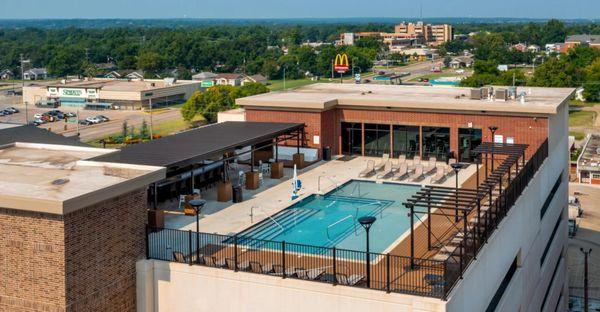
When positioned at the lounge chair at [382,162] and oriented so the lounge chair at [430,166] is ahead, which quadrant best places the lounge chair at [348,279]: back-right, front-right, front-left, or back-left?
front-right

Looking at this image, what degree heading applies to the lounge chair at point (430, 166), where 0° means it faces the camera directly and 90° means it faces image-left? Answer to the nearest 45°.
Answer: approximately 45°

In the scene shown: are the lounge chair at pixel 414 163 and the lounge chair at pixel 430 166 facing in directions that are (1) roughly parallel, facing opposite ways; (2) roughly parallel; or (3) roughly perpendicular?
roughly parallel

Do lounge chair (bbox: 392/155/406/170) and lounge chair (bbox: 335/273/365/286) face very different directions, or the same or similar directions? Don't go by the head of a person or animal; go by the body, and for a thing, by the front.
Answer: very different directions

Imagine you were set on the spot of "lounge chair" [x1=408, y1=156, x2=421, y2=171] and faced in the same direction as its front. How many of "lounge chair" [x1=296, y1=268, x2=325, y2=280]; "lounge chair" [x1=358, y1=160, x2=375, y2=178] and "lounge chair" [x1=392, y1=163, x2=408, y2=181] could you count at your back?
0

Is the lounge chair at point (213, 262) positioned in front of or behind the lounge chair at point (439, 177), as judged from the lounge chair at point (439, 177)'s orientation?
in front

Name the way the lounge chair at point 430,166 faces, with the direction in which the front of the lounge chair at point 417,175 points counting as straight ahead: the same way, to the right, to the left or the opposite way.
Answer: the same way

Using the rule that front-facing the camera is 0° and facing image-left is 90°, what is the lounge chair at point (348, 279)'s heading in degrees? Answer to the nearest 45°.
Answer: approximately 225°

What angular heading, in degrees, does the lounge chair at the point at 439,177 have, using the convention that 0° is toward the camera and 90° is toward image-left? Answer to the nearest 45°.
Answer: approximately 45°

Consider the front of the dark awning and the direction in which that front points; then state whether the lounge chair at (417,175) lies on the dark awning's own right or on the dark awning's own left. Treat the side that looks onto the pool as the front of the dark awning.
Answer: on the dark awning's own left

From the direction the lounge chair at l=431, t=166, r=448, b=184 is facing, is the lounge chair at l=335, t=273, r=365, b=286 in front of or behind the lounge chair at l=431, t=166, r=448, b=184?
in front

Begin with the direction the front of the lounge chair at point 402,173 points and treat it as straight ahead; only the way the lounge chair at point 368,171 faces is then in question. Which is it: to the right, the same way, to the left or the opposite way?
the same way

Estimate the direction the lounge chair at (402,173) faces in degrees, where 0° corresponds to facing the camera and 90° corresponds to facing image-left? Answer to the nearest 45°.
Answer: approximately 45°

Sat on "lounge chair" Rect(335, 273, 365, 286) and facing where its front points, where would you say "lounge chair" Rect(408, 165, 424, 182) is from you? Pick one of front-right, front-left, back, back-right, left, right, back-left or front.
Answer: front-left

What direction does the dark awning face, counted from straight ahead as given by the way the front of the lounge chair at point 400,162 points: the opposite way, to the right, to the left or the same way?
to the left

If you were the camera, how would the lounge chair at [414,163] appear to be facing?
facing the viewer and to the left of the viewer

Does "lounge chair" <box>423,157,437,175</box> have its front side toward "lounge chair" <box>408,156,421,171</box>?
no

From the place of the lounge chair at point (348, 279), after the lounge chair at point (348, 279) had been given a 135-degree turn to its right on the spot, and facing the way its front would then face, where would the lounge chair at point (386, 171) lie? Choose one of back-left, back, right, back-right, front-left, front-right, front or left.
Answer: back

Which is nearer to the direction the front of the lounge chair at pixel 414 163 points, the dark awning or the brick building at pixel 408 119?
the dark awning

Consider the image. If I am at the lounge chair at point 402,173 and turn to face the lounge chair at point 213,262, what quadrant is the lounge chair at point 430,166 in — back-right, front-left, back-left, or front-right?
back-left

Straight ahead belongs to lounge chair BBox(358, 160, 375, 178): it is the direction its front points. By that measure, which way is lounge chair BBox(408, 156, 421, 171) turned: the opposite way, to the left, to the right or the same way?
the same way

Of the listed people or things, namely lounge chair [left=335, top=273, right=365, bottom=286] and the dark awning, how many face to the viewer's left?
0

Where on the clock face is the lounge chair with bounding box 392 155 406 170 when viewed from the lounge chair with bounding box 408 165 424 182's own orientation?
the lounge chair with bounding box 392 155 406 170 is roughly at 4 o'clock from the lounge chair with bounding box 408 165 424 182.
